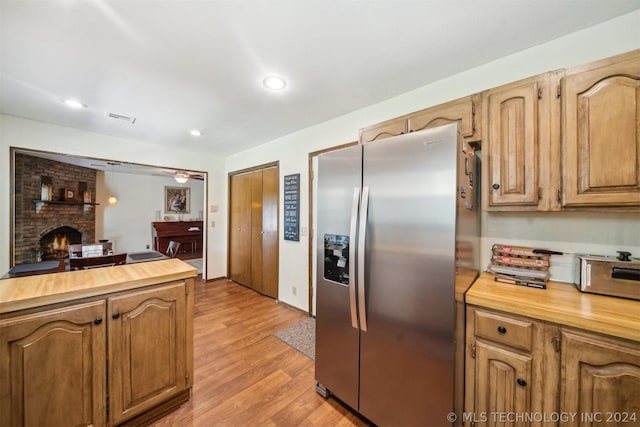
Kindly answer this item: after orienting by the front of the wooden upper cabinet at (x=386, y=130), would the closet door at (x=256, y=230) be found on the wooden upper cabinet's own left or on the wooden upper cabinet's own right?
on the wooden upper cabinet's own right

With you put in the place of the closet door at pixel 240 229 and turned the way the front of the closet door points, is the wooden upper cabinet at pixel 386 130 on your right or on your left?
on your left

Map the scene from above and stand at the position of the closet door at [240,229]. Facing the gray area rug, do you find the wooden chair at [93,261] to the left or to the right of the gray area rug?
right

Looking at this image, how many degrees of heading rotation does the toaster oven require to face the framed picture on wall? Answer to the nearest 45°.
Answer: approximately 90° to its right

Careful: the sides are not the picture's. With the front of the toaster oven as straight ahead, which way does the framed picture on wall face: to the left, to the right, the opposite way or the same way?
to the left

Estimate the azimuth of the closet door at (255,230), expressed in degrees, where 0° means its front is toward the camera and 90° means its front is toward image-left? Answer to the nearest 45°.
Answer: approximately 45°

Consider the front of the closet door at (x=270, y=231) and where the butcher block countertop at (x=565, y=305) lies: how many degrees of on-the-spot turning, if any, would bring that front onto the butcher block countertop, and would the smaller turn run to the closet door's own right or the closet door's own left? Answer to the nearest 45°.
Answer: approximately 90° to the closet door's own left
